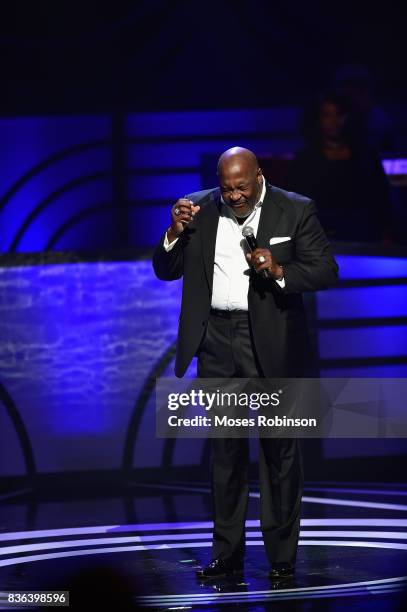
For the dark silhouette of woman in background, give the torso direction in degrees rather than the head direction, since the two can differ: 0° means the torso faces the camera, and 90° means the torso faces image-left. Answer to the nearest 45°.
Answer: approximately 0°
